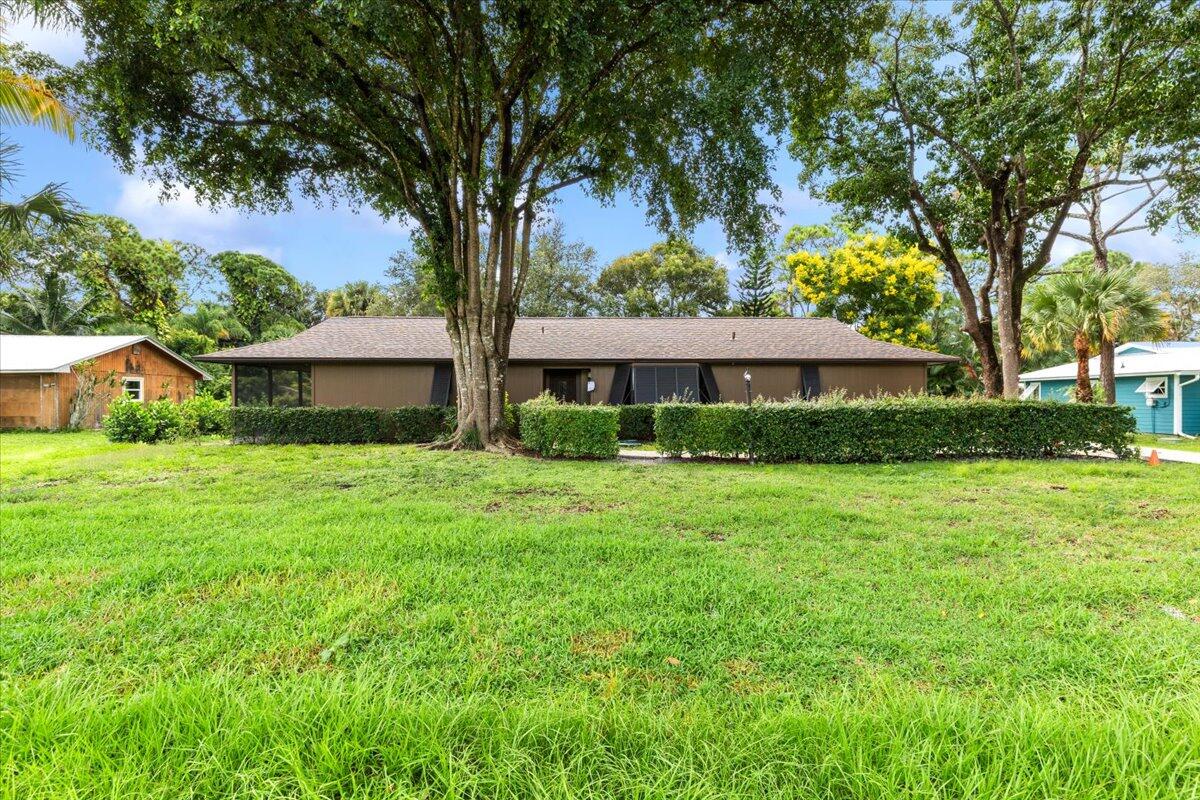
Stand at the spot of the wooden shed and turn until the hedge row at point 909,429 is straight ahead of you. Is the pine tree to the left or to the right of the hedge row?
left

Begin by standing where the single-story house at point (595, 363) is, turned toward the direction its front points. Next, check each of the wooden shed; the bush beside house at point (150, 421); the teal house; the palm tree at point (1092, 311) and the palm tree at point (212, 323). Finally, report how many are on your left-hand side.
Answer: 2

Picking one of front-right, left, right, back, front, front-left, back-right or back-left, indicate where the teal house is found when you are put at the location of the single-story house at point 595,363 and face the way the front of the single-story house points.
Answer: left

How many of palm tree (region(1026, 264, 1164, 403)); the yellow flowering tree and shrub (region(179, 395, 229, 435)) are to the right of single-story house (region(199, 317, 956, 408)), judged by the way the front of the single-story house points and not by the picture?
1

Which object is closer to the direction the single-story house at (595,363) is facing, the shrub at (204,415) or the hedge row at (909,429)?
the hedge row

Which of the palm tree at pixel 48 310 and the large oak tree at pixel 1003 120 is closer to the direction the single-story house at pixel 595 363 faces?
the large oak tree

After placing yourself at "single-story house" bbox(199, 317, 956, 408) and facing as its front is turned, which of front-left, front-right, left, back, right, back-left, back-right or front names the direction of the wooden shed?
right

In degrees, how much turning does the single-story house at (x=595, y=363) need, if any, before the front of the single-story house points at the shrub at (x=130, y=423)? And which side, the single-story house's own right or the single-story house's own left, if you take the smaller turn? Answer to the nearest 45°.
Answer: approximately 90° to the single-story house's own right

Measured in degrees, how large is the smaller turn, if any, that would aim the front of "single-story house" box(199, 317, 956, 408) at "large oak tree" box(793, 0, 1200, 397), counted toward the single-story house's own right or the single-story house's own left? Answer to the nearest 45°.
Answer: approximately 45° to the single-story house's own left

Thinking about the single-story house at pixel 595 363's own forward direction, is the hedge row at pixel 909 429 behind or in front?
in front

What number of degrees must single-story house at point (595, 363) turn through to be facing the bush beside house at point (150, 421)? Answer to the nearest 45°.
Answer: approximately 90° to its right

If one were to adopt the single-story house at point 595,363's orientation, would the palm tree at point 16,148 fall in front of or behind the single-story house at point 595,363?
in front

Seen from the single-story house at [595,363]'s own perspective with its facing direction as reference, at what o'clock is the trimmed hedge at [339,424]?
The trimmed hedge is roughly at 2 o'clock from the single-story house.

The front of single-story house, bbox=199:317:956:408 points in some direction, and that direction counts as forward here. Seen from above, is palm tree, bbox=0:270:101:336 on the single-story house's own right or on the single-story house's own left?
on the single-story house's own right

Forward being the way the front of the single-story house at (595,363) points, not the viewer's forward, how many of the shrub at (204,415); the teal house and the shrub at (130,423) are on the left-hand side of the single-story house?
1

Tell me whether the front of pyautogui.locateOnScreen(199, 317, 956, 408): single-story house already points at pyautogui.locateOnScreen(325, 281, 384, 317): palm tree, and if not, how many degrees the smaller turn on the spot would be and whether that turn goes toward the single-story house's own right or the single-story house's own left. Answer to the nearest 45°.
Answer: approximately 135° to the single-story house's own right

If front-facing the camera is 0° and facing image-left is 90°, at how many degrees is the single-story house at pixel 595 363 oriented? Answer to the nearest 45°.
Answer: approximately 0°

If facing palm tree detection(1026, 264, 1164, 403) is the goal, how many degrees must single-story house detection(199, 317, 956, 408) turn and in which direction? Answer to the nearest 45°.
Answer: approximately 90° to its left
